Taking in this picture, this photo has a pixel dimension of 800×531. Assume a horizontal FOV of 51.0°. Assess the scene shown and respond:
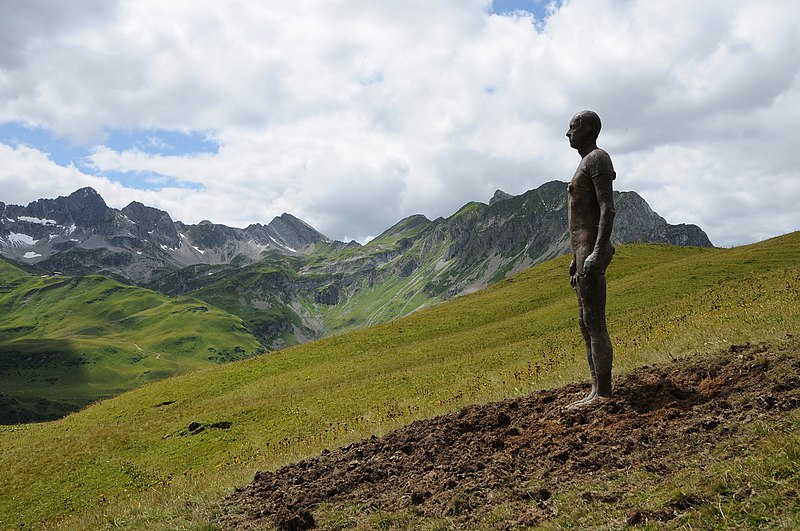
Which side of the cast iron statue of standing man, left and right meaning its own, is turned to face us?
left
